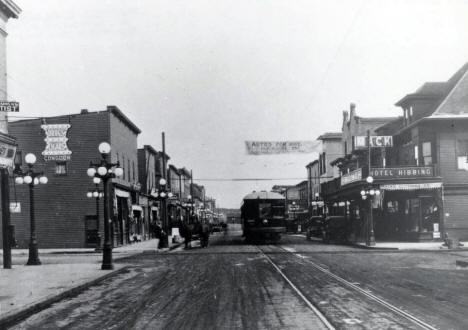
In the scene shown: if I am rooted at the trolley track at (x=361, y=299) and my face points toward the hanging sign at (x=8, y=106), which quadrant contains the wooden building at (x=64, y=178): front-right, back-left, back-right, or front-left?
front-right

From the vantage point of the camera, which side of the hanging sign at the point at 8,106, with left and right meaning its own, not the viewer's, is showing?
front

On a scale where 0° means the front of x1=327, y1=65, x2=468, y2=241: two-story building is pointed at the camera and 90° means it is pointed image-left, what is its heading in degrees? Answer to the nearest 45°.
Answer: approximately 45°

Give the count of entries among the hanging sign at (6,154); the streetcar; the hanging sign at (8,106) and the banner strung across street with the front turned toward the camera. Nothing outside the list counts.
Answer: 4

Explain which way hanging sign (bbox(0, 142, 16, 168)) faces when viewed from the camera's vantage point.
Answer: facing the viewer

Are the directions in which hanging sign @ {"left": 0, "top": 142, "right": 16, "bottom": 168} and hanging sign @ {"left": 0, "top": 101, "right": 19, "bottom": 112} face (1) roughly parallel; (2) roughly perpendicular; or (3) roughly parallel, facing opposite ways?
roughly parallel

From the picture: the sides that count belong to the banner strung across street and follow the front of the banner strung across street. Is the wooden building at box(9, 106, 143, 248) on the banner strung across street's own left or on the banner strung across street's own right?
on the banner strung across street's own right

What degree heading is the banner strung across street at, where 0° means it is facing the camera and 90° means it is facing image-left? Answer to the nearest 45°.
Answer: approximately 0°

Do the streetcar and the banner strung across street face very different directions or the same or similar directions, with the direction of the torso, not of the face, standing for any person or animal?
same or similar directions

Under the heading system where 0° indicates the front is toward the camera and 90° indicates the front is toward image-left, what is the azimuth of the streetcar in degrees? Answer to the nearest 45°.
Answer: approximately 0°
